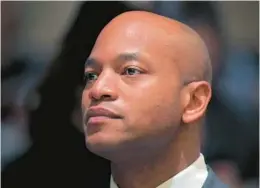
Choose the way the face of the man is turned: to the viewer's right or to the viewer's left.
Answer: to the viewer's left

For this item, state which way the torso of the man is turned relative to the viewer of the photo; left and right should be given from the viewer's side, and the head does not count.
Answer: facing the viewer and to the left of the viewer
